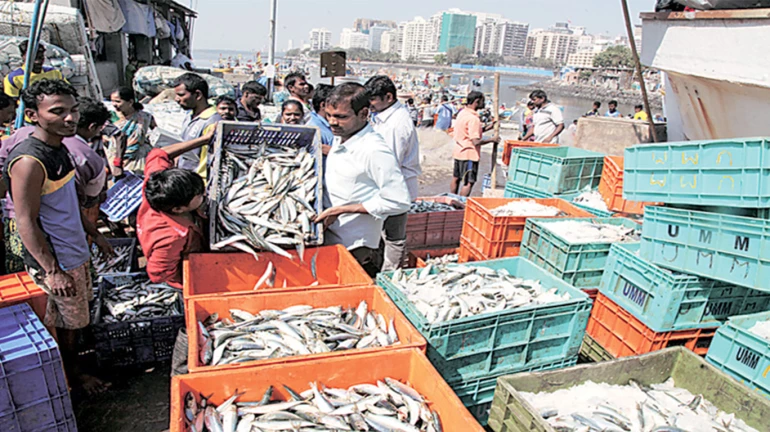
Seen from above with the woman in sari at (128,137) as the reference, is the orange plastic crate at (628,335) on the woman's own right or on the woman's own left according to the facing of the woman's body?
on the woman's own left

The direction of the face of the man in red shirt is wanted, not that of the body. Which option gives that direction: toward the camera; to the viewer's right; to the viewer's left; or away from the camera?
to the viewer's right

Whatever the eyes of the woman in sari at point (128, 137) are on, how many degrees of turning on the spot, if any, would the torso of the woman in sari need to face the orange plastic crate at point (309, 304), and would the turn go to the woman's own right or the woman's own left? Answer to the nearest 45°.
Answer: approximately 45° to the woman's own left

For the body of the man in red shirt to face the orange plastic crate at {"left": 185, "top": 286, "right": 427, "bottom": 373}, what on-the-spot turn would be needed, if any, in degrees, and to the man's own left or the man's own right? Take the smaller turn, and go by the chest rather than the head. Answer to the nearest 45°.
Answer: approximately 45° to the man's own right

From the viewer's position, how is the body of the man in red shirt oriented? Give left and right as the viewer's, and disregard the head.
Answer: facing to the right of the viewer

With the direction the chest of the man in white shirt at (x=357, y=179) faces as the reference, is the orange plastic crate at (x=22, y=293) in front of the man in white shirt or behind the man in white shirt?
in front

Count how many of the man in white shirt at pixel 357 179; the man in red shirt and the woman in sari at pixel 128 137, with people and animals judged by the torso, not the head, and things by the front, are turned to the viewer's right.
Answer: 1

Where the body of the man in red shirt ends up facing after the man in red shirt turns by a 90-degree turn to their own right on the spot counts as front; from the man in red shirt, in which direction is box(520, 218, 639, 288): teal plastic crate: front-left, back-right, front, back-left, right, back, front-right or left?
left

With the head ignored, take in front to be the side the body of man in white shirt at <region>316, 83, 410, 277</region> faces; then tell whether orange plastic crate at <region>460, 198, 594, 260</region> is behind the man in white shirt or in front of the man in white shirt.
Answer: behind

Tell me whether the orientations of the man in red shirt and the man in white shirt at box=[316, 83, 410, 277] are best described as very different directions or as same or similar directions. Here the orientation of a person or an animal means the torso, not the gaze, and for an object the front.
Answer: very different directions

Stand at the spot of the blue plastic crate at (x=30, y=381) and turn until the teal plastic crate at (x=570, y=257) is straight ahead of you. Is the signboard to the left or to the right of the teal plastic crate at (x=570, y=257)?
left

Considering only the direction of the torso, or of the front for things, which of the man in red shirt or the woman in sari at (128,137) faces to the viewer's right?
the man in red shirt

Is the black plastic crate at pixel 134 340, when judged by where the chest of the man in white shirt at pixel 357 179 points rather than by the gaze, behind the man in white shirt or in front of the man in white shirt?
in front

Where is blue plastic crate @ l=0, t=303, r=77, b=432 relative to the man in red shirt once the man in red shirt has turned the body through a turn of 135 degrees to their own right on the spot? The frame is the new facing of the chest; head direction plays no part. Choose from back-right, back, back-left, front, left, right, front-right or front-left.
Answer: front

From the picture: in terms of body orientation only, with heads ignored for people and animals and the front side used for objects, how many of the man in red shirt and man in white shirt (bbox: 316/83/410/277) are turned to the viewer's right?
1
